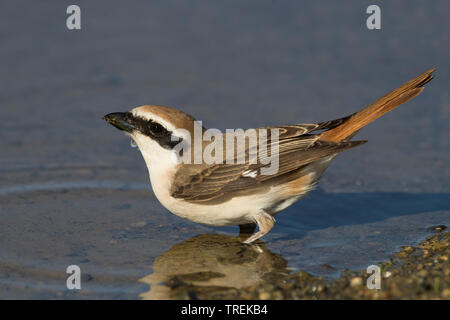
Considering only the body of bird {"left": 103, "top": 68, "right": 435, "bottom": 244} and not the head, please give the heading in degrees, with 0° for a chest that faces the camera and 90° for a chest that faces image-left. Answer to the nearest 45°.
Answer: approximately 90°

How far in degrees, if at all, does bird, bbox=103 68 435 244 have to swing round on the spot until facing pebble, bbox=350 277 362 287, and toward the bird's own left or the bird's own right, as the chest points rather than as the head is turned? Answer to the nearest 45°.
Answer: approximately 135° to the bird's own left

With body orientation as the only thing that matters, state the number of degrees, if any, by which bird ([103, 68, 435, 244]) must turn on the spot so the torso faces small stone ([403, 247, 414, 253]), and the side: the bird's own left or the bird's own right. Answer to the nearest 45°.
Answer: approximately 180°
